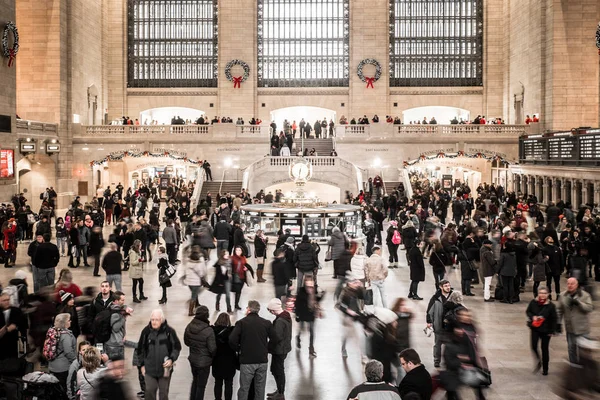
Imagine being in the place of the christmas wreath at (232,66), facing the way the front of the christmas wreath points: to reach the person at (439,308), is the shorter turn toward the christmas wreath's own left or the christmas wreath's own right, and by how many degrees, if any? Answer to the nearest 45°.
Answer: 0° — it already faces them

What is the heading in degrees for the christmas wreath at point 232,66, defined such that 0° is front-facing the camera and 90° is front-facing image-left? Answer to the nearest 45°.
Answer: approximately 0°

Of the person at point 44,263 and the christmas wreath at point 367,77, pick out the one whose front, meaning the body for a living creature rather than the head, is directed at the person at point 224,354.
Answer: the christmas wreath

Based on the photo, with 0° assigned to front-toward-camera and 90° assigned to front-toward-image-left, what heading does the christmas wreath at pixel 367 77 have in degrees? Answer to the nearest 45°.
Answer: approximately 0°

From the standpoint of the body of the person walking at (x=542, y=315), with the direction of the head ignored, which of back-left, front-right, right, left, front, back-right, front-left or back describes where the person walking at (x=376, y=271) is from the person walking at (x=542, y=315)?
back-right
